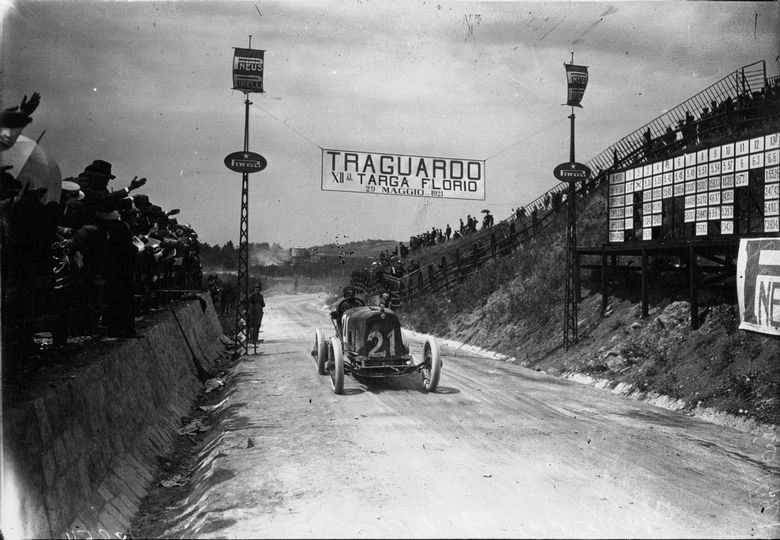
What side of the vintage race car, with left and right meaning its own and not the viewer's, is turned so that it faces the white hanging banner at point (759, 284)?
left

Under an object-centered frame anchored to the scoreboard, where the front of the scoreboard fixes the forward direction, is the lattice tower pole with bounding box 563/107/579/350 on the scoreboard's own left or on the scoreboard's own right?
on the scoreboard's own right

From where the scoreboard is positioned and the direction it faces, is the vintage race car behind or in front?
in front

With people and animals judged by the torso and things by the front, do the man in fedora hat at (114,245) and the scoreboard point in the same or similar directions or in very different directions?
very different directions

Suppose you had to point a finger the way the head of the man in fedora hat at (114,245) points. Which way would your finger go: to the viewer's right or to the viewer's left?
to the viewer's right

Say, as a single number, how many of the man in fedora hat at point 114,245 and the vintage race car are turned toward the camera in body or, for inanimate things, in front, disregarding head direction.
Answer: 1

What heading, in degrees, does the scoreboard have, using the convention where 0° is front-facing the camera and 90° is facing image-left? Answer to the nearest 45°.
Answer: approximately 45°

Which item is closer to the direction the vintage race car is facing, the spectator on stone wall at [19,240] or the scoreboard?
the spectator on stone wall

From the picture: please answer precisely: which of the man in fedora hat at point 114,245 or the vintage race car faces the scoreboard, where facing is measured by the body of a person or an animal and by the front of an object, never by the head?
the man in fedora hat

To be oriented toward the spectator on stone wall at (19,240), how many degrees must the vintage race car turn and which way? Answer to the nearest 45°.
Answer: approximately 45° to its right

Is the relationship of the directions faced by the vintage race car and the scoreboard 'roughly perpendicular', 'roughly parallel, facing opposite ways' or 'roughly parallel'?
roughly perpendicular

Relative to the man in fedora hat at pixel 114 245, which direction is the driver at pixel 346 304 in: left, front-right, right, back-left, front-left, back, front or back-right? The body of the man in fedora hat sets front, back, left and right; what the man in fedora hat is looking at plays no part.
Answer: front-left

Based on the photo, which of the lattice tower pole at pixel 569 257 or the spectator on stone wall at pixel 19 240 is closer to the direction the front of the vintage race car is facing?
the spectator on stone wall

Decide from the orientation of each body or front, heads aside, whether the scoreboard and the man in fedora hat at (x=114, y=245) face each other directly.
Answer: yes

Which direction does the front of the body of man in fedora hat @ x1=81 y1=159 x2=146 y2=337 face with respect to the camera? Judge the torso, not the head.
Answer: to the viewer's right
